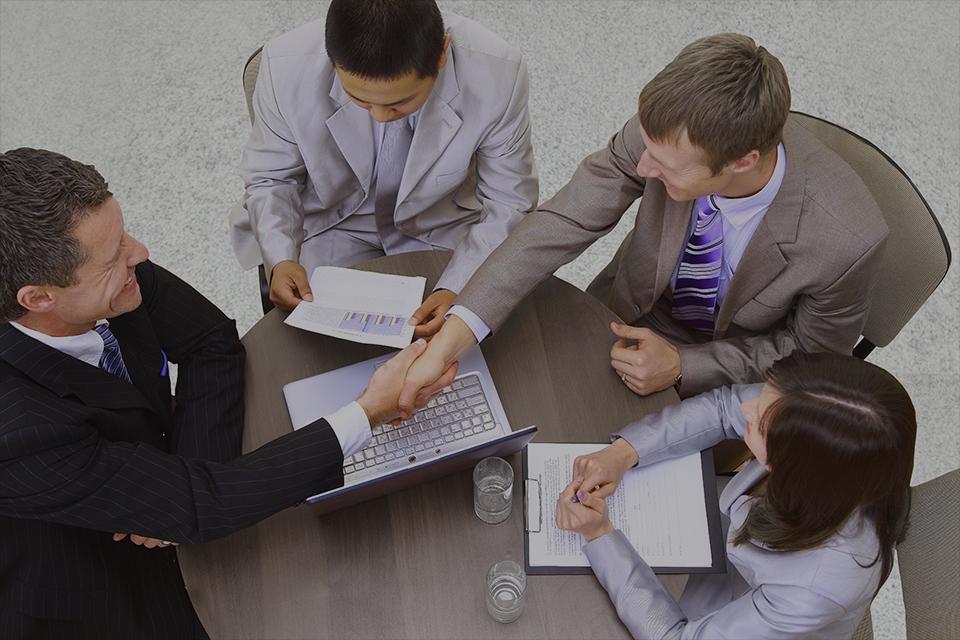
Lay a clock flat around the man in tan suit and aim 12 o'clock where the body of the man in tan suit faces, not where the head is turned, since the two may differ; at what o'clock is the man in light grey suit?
The man in light grey suit is roughly at 2 o'clock from the man in tan suit.

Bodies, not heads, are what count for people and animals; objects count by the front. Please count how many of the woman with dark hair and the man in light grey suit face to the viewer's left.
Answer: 1

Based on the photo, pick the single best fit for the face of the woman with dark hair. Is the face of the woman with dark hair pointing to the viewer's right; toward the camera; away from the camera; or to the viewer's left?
to the viewer's left

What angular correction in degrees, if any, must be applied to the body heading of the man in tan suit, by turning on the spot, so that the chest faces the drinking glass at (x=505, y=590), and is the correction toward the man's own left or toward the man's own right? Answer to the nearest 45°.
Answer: approximately 45° to the man's own left

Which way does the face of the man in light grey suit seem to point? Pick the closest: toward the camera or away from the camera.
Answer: toward the camera

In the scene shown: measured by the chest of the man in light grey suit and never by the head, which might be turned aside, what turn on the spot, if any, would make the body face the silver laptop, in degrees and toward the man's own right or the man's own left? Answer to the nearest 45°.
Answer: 0° — they already face it

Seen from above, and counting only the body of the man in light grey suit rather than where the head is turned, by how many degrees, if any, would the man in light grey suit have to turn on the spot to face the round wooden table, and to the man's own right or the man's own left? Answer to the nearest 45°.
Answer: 0° — they already face it

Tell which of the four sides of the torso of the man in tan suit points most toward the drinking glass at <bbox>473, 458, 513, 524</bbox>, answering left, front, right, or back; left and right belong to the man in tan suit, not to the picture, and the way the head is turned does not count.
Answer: front

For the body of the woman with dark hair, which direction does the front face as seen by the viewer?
to the viewer's left

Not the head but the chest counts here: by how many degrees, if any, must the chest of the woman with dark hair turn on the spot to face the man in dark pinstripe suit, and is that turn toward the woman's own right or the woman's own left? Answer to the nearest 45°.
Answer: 0° — they already face them

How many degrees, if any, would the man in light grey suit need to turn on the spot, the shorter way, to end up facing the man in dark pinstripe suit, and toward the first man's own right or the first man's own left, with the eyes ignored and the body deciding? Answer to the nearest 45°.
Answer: approximately 45° to the first man's own right

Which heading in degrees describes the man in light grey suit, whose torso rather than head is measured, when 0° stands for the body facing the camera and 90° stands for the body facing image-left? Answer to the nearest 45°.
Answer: approximately 0°

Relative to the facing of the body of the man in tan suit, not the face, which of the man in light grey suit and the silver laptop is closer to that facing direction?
the silver laptop
